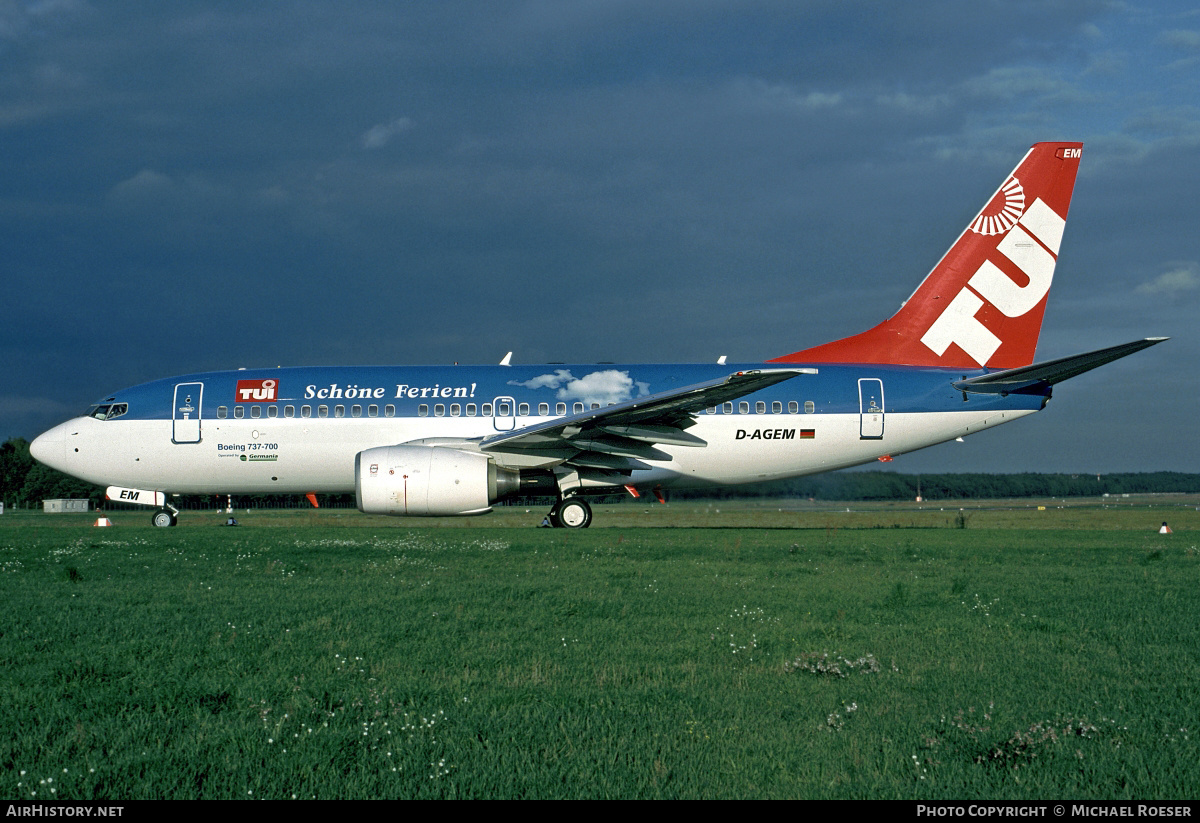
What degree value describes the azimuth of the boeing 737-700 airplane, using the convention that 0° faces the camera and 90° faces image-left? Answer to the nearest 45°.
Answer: approximately 90°
